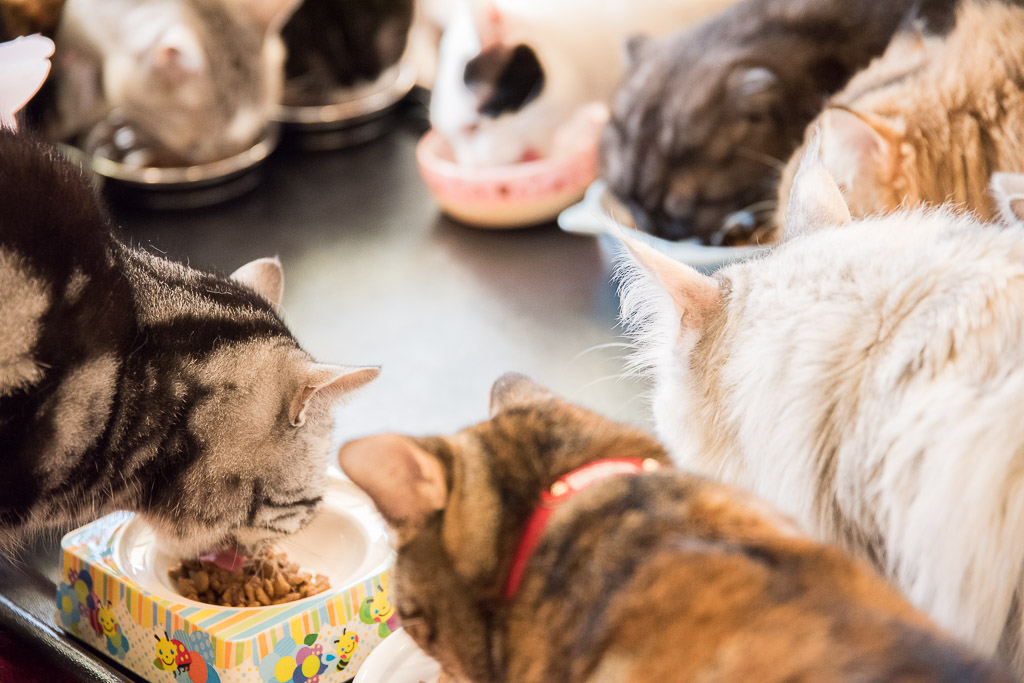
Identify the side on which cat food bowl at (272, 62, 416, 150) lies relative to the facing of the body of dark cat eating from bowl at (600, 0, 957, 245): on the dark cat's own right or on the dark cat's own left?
on the dark cat's own right

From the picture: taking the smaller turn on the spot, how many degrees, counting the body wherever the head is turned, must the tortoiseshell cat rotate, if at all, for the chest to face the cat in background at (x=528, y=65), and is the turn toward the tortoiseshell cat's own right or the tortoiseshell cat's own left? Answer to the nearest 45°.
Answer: approximately 90° to the tortoiseshell cat's own right

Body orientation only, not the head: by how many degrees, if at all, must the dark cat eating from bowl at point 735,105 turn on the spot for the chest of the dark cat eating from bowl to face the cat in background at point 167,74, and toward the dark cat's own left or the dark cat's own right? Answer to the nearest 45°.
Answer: approximately 45° to the dark cat's own right

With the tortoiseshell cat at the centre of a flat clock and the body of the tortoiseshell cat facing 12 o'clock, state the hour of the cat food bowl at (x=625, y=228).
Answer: The cat food bowl is roughly at 3 o'clock from the tortoiseshell cat.

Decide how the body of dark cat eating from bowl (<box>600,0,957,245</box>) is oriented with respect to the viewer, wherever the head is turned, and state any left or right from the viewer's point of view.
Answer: facing the viewer and to the left of the viewer

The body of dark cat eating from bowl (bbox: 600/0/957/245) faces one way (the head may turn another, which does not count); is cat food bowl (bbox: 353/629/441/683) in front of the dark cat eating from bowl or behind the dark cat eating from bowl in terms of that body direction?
in front

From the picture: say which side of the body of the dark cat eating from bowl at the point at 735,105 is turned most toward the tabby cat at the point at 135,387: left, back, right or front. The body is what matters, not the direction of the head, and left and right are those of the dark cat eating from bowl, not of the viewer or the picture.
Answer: front

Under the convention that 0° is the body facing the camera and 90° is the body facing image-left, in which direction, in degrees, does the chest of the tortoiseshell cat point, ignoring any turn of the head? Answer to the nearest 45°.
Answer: approximately 90°

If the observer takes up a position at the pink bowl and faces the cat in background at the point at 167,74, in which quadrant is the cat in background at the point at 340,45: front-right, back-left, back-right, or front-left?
front-right

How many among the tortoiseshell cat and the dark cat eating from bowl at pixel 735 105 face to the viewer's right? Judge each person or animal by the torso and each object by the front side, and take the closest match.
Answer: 0
